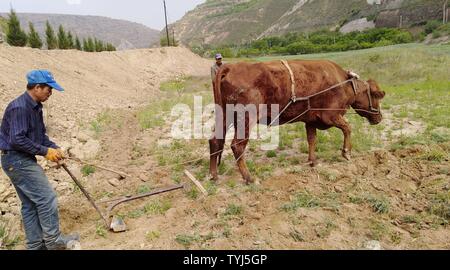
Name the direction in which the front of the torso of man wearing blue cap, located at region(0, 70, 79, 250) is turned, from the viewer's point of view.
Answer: to the viewer's right

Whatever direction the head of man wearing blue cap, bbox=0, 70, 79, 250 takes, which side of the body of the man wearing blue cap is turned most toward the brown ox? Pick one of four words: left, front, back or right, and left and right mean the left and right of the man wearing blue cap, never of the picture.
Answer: front

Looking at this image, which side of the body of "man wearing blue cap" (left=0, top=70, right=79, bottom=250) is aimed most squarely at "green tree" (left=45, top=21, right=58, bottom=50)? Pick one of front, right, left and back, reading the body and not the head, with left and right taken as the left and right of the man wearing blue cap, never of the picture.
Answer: left

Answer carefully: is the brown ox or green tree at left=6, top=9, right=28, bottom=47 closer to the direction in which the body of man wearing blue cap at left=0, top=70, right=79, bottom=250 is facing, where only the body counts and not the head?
the brown ox

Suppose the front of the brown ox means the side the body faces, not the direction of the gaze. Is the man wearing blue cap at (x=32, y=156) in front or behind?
behind

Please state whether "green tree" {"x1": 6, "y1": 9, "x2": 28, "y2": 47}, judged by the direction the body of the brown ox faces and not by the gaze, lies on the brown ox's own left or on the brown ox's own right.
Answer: on the brown ox's own left

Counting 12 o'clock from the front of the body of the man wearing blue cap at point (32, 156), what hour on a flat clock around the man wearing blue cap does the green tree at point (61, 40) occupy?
The green tree is roughly at 9 o'clock from the man wearing blue cap.

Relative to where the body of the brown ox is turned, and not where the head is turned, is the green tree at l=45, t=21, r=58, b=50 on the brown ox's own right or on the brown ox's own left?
on the brown ox's own left

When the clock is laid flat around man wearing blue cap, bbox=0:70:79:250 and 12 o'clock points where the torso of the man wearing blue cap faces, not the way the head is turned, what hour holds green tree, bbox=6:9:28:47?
The green tree is roughly at 9 o'clock from the man wearing blue cap.

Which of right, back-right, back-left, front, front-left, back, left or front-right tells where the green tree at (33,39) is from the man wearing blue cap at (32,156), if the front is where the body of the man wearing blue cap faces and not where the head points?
left

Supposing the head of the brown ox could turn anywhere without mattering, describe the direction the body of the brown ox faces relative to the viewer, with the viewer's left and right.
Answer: facing away from the viewer and to the right of the viewer

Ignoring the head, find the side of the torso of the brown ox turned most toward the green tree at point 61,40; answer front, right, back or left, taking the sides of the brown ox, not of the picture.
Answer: left

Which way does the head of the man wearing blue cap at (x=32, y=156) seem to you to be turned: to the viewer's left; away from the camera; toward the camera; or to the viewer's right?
to the viewer's right

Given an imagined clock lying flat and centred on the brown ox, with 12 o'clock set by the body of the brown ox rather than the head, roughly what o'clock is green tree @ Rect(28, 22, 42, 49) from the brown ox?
The green tree is roughly at 9 o'clock from the brown ox.
